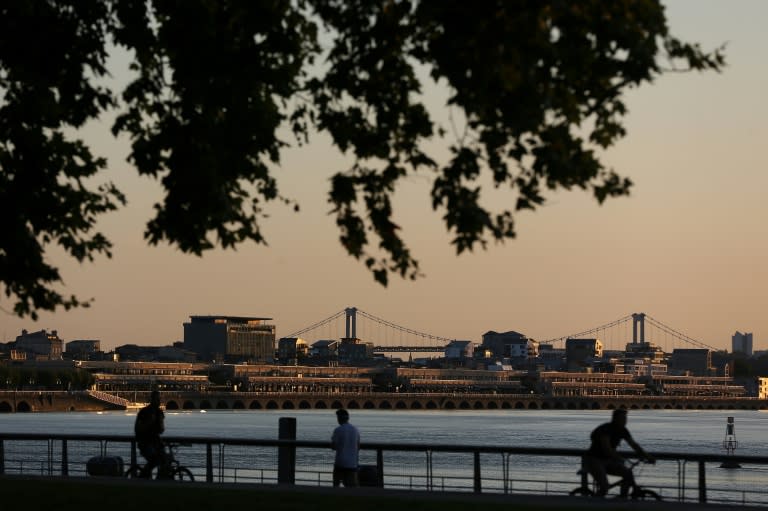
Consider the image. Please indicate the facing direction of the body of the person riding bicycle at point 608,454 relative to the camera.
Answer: to the viewer's right

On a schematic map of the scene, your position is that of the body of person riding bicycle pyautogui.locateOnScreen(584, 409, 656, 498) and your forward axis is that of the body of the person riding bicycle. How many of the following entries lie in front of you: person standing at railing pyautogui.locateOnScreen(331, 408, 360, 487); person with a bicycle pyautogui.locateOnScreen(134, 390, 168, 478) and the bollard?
0

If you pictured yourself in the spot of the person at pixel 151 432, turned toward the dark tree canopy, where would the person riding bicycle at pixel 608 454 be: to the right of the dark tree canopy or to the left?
left

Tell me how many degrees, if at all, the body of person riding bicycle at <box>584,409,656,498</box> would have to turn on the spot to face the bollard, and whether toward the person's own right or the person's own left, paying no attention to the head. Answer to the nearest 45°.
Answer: approximately 135° to the person's own left

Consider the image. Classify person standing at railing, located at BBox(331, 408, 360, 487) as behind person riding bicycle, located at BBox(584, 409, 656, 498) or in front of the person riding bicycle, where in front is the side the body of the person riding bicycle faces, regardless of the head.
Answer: behind

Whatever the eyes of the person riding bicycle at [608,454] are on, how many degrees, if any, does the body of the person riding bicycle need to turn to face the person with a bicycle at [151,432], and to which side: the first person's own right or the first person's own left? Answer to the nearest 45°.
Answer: approximately 135° to the first person's own left
